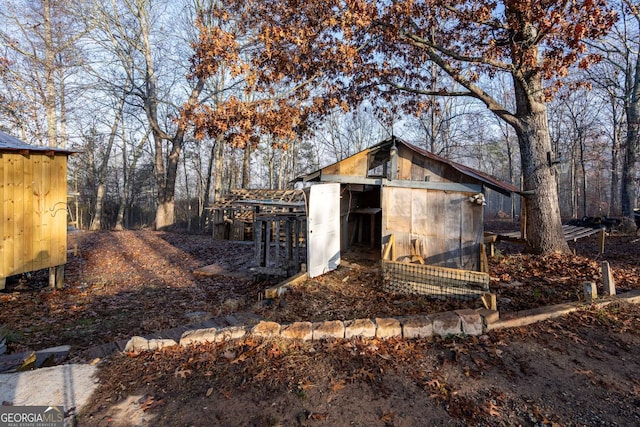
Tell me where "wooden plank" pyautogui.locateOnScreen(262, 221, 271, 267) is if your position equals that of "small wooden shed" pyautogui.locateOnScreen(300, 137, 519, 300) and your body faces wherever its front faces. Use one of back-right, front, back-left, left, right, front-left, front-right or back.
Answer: right

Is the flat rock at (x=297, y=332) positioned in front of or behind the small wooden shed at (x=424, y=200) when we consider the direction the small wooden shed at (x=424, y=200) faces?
in front

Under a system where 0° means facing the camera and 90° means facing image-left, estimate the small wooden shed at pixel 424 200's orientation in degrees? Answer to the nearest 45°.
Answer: approximately 0°

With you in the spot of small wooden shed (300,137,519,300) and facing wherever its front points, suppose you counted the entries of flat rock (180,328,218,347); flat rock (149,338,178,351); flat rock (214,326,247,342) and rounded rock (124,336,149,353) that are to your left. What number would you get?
0

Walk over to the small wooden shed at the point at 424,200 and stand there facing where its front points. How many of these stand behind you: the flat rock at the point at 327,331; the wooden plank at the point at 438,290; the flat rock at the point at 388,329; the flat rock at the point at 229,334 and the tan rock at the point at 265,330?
0

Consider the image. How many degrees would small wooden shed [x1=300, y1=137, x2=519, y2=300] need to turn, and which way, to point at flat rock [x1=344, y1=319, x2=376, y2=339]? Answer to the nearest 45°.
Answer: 0° — it already faces it

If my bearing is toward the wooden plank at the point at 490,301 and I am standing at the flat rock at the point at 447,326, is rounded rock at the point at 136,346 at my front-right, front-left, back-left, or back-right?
back-left

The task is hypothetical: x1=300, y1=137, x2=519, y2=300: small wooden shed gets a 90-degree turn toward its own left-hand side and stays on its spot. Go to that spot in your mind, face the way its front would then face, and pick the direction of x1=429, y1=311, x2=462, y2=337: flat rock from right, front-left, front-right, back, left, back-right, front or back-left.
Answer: right

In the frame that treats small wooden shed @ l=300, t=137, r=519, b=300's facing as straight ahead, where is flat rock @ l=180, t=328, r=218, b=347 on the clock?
The flat rock is roughly at 1 o'clock from the small wooden shed.

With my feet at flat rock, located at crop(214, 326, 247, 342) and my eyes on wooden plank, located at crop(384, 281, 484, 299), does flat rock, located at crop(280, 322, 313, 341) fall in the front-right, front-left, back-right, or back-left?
front-right

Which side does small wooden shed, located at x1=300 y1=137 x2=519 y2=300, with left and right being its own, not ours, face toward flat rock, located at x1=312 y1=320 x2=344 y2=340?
front

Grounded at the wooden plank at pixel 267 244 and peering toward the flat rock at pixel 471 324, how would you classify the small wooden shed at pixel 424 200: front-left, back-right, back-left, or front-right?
front-left

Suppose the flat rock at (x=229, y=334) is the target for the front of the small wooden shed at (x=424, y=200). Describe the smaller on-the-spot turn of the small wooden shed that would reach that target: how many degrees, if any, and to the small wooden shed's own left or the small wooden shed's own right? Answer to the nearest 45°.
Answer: approximately 45° to the small wooden shed's own right

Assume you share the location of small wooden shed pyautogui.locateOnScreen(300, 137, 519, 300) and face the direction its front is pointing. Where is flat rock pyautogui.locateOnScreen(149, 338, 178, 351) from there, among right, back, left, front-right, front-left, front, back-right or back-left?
front-right

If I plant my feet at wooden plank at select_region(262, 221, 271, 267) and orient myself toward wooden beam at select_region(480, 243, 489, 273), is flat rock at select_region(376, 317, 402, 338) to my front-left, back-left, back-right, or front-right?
front-right

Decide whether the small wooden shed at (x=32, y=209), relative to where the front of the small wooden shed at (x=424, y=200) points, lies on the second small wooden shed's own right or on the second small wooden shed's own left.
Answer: on the second small wooden shed's own right

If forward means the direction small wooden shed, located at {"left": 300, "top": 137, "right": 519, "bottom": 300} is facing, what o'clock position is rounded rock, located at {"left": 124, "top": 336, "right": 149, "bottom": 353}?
The rounded rock is roughly at 1 o'clock from the small wooden shed.
